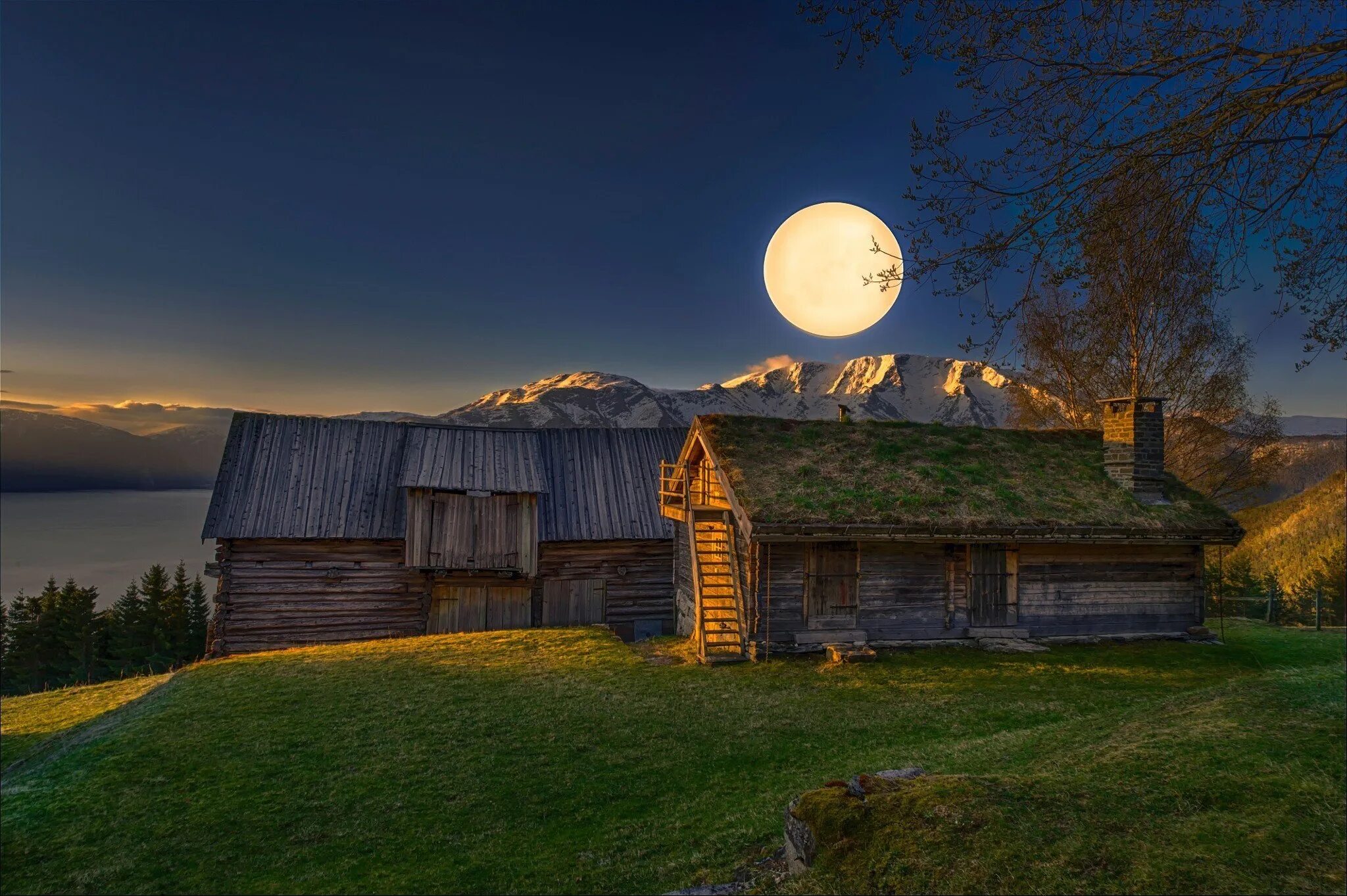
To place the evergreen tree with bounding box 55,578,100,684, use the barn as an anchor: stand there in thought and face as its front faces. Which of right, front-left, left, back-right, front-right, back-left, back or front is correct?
back-right

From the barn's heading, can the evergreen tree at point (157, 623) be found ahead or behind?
behind

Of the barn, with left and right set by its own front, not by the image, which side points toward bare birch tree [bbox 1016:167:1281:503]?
left

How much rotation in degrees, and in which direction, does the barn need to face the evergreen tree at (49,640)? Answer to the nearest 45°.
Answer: approximately 135° to its right

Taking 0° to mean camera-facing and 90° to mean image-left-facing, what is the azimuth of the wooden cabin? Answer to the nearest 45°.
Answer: approximately 0°

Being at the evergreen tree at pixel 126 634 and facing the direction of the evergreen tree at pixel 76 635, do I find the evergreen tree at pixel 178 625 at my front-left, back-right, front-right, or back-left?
back-right

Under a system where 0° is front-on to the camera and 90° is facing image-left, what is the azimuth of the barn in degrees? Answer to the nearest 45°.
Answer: approximately 0°

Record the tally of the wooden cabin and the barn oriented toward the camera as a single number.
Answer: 2

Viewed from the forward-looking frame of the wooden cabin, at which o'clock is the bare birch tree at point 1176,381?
The bare birch tree is roughly at 7 o'clock from the wooden cabin.
